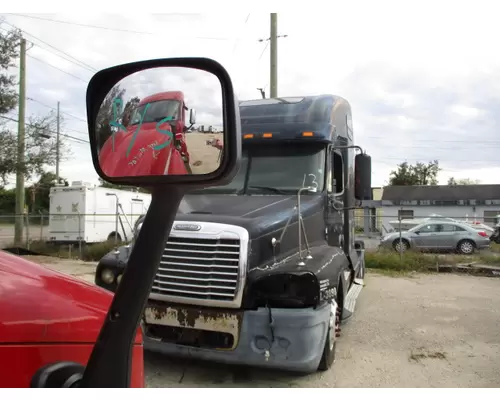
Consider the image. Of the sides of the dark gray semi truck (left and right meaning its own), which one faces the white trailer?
right

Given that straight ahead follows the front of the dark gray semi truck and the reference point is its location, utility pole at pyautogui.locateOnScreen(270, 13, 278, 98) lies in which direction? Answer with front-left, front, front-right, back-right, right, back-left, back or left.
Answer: back-right

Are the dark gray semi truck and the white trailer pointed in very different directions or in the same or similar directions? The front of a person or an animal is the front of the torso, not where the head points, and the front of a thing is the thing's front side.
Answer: very different directions

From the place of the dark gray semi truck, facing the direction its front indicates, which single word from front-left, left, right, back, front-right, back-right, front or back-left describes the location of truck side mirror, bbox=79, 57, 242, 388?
front-left

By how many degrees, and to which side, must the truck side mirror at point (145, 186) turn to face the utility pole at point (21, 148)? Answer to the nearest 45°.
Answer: approximately 180°

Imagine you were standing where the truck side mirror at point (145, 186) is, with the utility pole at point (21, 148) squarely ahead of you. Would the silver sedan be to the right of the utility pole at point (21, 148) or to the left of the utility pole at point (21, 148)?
right

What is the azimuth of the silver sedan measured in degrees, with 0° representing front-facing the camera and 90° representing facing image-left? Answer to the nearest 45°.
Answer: approximately 90°

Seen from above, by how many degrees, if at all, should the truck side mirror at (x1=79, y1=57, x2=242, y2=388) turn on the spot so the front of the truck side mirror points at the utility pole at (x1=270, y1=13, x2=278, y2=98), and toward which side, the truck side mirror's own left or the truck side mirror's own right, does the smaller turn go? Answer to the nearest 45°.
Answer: approximately 180°

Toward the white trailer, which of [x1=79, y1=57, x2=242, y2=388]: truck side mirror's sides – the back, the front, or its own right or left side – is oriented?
back

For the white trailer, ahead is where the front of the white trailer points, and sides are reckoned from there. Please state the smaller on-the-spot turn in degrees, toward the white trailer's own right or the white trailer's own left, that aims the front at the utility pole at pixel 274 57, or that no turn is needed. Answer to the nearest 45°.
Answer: approximately 90° to the white trailer's own right
